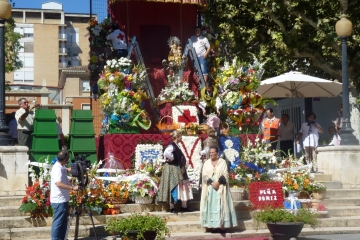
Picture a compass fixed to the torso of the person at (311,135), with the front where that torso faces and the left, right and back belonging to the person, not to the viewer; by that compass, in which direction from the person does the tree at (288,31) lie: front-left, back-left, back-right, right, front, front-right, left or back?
back

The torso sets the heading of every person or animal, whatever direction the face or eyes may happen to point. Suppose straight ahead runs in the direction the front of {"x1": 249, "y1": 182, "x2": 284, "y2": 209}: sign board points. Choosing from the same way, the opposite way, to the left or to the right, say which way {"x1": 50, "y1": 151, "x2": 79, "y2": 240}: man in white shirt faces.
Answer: to the left

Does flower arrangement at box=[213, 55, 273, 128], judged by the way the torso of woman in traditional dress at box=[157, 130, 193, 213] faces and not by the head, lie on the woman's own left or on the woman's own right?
on the woman's own left

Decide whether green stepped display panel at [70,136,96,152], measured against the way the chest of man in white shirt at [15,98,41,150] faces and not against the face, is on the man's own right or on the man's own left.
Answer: on the man's own left

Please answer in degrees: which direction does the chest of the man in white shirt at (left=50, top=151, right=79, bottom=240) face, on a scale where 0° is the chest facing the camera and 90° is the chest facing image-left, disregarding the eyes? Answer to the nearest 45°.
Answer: approximately 270°

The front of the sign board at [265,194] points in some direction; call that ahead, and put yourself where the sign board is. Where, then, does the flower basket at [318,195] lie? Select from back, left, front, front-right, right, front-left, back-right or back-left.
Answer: back-left

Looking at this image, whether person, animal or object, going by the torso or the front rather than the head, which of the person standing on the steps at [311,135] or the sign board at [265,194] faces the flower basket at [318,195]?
the person standing on the steps

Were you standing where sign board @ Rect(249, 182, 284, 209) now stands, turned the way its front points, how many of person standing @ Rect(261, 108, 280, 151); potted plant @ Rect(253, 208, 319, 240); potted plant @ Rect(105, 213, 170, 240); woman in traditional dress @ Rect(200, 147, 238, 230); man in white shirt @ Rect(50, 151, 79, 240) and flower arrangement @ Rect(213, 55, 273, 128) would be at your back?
2
